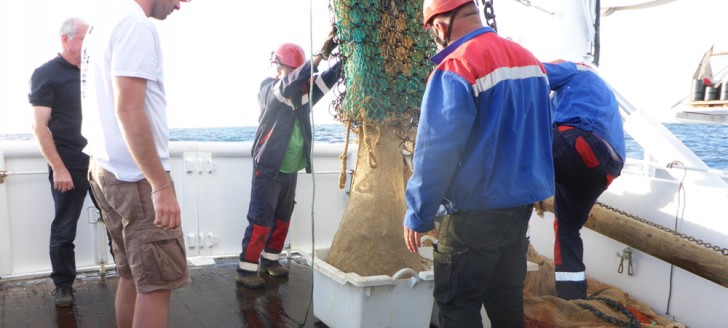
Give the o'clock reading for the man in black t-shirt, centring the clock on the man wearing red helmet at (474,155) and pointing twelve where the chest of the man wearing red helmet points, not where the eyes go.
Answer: The man in black t-shirt is roughly at 11 o'clock from the man wearing red helmet.

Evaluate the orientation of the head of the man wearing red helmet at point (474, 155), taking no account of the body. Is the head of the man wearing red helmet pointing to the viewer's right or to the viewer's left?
to the viewer's left

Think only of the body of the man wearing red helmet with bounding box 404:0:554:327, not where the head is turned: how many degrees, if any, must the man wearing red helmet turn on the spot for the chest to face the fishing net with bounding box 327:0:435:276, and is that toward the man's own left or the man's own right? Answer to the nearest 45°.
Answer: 0° — they already face it

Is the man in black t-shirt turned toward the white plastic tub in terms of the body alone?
yes

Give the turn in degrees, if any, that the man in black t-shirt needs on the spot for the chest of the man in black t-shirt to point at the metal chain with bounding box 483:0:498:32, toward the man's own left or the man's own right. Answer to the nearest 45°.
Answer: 0° — they already face it

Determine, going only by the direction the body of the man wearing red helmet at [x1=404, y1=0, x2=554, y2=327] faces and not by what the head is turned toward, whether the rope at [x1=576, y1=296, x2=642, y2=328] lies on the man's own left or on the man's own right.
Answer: on the man's own right

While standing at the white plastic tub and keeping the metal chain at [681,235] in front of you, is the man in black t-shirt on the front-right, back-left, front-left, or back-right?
back-left

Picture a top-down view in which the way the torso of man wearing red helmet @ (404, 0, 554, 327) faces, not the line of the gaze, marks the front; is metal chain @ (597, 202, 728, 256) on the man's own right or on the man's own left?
on the man's own right

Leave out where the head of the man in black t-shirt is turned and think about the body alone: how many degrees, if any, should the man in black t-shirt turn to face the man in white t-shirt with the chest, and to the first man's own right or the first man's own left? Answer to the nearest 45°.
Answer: approximately 45° to the first man's own right

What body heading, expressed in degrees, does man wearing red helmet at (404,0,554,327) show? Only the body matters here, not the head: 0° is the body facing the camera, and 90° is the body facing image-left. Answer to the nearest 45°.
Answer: approximately 135°

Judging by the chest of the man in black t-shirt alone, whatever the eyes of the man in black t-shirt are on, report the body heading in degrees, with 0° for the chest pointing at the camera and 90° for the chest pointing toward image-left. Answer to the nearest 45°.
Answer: approximately 315°

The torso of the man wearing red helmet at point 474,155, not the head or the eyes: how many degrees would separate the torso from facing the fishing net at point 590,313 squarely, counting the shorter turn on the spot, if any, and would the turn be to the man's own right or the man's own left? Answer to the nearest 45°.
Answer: approximately 90° to the man's own right

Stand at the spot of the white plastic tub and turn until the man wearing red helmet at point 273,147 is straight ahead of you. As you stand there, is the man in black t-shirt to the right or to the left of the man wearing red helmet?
left

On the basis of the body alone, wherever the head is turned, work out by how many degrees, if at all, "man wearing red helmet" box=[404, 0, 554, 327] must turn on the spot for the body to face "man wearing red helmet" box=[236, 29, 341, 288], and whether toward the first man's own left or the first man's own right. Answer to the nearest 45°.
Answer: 0° — they already face them
